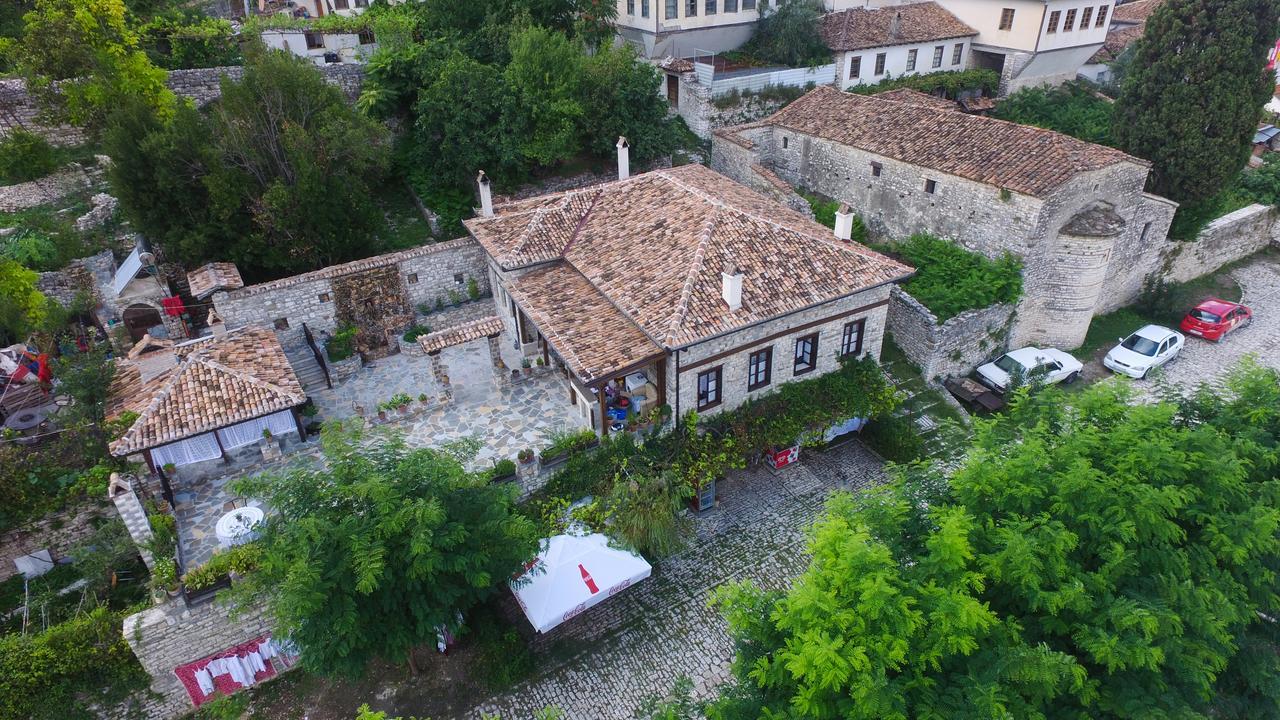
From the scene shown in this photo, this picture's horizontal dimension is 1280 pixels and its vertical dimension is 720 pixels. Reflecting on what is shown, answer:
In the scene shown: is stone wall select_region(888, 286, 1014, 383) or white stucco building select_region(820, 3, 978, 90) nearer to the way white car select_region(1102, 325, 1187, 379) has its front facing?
the stone wall

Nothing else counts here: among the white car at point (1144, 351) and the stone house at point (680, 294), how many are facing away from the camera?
0

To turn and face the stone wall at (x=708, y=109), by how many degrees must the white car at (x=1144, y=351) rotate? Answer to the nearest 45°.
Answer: approximately 45° to its right

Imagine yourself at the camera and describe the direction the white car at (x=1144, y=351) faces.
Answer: facing the viewer and to the left of the viewer

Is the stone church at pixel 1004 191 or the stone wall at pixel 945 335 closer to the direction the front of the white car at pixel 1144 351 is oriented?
the stone wall

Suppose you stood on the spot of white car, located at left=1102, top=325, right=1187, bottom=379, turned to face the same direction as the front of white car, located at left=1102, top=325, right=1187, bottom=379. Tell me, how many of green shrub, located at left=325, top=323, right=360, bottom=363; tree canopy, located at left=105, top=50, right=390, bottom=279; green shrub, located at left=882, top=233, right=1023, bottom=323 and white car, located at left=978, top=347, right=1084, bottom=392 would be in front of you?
4

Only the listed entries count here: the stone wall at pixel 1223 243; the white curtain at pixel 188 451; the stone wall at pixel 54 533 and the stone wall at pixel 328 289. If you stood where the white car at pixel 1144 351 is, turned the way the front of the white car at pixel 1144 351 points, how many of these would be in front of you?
3

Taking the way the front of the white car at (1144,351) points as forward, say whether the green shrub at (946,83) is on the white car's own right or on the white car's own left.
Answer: on the white car's own right

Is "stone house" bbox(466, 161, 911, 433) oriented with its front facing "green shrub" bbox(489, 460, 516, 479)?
yes

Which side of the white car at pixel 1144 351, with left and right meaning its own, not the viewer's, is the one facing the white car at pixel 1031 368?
front

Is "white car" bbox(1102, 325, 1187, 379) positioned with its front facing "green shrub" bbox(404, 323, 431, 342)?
yes

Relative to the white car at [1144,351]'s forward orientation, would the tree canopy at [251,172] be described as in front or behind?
in front

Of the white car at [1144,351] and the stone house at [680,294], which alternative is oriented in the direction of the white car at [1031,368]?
the white car at [1144,351]

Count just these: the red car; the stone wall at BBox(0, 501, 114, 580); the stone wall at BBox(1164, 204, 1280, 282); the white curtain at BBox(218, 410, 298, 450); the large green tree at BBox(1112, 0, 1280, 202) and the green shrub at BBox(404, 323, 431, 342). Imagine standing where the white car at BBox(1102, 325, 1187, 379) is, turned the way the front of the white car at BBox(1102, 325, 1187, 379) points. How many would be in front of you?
3

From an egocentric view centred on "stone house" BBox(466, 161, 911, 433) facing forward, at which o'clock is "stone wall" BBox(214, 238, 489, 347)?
The stone wall is roughly at 2 o'clock from the stone house.

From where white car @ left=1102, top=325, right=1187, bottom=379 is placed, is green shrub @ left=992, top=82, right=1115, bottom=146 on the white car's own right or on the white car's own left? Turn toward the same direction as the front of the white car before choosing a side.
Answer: on the white car's own right

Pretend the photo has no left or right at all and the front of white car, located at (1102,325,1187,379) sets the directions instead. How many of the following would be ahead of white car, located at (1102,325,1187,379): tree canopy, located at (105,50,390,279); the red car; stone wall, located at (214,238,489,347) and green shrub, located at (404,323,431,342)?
3

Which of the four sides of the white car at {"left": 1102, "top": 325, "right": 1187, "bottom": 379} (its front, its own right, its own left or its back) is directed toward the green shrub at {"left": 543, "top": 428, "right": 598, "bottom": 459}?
front

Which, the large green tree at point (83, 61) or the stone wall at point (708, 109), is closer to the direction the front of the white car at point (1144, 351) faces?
the large green tree

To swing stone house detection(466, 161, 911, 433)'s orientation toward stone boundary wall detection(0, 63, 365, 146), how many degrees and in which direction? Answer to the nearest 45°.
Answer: approximately 90° to its right
